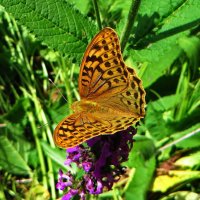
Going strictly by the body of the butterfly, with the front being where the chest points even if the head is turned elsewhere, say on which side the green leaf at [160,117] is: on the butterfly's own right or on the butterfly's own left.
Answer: on the butterfly's own right

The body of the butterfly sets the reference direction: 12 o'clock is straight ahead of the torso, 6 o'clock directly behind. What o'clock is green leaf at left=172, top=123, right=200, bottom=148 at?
The green leaf is roughly at 4 o'clock from the butterfly.

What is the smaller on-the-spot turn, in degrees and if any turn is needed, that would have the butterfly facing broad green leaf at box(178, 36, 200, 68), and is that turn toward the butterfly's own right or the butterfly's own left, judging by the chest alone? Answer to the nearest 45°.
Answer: approximately 135° to the butterfly's own right

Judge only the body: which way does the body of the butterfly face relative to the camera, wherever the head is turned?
to the viewer's left

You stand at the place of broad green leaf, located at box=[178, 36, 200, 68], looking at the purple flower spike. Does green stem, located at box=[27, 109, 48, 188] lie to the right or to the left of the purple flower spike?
right
